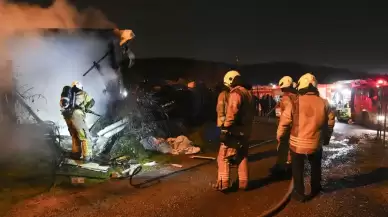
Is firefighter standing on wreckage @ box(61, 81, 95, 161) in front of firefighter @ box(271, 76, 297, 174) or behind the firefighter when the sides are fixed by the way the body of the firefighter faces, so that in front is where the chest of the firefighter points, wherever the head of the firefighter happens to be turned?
in front

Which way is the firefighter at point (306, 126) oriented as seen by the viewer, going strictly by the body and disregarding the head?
away from the camera

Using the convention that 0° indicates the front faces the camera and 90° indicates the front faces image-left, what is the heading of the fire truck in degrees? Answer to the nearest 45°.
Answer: approximately 45°

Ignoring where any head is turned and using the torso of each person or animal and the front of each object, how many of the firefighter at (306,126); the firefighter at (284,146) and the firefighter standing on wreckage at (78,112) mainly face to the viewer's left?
1

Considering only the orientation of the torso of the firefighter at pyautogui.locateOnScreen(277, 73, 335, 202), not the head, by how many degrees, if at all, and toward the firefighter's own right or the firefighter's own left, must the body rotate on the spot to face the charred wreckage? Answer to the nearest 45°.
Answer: approximately 45° to the firefighter's own left

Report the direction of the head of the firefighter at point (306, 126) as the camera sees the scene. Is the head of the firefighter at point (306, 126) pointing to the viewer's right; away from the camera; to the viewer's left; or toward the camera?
away from the camera

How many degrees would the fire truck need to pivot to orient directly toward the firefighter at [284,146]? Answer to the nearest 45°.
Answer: approximately 45° to its left

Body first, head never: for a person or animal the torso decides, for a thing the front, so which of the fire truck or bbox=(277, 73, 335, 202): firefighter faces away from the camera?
the firefighter

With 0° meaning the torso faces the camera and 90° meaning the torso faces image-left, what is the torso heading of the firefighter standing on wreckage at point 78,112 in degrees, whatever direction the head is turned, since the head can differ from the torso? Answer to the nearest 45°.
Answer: approximately 225°

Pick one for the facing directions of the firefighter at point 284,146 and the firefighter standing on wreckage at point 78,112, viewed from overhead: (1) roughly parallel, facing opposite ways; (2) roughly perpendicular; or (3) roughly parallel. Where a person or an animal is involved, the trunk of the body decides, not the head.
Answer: roughly perpendicular

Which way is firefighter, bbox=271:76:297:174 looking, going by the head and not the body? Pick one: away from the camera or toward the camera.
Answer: away from the camera
